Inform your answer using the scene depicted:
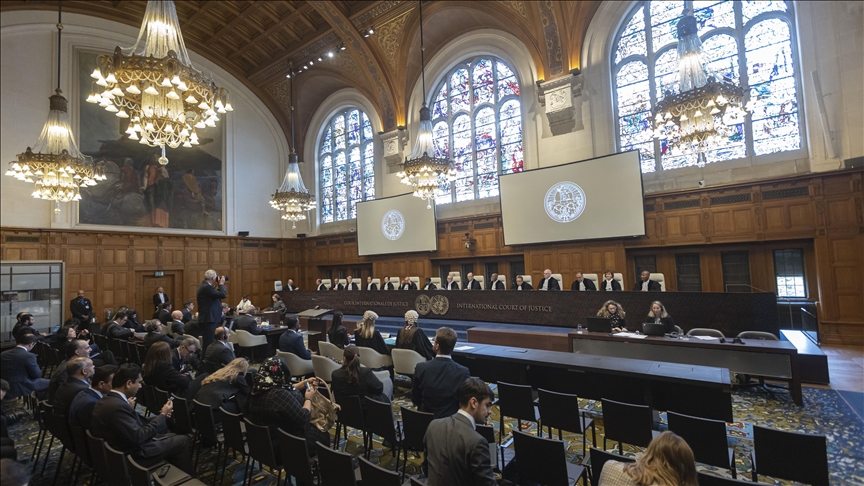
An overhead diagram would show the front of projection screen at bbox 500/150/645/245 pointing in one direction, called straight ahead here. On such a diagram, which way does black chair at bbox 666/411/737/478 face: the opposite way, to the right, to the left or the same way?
the opposite way

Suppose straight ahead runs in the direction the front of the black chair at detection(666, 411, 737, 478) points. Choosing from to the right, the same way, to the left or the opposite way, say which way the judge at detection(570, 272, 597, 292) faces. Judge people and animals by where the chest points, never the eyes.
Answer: the opposite way

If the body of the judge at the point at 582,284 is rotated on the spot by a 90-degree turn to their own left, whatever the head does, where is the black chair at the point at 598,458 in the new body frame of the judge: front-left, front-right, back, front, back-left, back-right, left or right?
front-right

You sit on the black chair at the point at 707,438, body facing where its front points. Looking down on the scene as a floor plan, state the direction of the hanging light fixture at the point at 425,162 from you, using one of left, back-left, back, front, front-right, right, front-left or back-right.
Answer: left

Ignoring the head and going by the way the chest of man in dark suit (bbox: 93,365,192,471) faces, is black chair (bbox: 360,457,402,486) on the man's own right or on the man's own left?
on the man's own right

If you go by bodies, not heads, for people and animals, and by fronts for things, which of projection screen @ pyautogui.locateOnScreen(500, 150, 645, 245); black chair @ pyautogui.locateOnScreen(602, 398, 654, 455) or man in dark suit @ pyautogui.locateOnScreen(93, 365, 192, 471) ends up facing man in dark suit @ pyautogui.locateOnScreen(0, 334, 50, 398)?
the projection screen

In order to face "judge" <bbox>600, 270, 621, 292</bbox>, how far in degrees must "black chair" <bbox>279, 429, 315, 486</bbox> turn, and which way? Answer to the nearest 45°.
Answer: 0° — it already faces them

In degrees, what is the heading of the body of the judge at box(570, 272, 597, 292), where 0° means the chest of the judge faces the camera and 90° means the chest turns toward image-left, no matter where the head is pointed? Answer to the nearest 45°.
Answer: approximately 45°

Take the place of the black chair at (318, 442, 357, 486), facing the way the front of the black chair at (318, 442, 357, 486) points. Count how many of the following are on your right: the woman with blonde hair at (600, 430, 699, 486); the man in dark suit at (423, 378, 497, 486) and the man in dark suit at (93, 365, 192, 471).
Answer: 2

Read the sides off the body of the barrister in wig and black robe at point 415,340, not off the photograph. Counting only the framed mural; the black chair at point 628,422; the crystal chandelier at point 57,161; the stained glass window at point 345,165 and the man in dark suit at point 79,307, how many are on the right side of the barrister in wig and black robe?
1

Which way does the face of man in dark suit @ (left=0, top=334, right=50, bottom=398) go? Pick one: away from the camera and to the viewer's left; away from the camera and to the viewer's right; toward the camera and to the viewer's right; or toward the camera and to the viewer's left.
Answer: away from the camera and to the viewer's right

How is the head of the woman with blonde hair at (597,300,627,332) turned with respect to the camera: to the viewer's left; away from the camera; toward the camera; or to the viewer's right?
toward the camera

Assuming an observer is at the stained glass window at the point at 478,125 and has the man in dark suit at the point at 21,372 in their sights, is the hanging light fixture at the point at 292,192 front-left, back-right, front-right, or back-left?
front-right

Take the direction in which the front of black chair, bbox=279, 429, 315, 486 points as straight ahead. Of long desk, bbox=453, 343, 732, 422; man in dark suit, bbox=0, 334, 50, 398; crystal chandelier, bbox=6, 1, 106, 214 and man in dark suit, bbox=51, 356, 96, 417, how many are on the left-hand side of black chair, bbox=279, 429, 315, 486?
3

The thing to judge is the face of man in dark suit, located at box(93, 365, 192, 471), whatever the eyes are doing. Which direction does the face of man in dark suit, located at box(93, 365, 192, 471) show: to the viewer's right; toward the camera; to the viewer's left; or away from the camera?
to the viewer's right

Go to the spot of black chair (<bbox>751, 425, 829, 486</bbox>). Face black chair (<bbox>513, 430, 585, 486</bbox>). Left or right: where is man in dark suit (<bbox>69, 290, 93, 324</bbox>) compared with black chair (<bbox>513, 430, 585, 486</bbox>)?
right

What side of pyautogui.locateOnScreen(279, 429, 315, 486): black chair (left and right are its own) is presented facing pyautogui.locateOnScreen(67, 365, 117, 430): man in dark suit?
left

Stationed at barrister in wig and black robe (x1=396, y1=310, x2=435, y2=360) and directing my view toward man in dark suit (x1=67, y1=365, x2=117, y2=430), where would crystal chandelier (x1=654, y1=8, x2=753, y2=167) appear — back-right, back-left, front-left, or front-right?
back-left
